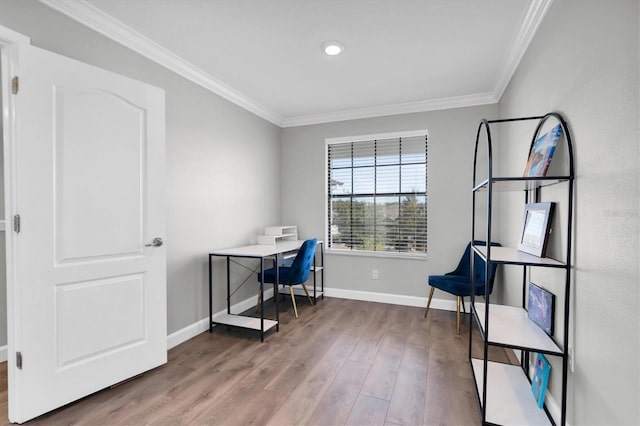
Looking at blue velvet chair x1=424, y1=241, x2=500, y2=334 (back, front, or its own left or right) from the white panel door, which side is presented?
front

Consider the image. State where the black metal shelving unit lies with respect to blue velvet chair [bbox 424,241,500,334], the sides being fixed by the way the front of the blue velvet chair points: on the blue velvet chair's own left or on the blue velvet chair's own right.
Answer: on the blue velvet chair's own left

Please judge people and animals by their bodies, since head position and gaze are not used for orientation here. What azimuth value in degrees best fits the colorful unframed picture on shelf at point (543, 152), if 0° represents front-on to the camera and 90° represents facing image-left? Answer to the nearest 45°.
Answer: approximately 45°

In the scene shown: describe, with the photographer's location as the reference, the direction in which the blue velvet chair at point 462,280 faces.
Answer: facing the viewer and to the left of the viewer

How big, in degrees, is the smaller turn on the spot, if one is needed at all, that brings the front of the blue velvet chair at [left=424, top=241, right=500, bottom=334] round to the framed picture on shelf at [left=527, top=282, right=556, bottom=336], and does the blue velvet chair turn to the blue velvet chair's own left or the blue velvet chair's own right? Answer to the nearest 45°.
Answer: approximately 45° to the blue velvet chair's own left

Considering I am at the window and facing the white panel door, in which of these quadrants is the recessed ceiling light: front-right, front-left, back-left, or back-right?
front-left

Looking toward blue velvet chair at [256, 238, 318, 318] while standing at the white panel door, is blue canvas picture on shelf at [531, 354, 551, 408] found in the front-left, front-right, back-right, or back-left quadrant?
front-right

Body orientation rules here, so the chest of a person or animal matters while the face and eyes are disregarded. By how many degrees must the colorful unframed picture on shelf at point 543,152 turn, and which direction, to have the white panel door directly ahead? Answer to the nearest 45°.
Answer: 0° — it already faces it

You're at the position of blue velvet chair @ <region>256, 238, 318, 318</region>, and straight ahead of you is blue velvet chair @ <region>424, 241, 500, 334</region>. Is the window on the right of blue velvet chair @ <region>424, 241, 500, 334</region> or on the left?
left
